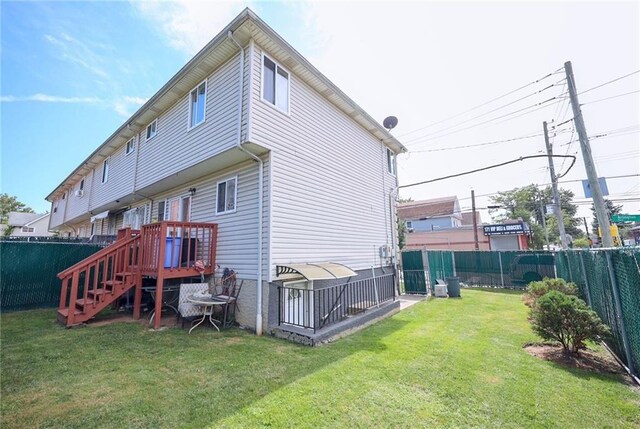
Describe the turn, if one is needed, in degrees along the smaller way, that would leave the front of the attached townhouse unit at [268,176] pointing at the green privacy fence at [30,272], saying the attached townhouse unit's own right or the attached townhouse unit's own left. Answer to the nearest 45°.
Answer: approximately 180°

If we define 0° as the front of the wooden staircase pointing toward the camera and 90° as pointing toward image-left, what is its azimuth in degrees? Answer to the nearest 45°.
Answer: approximately 45°

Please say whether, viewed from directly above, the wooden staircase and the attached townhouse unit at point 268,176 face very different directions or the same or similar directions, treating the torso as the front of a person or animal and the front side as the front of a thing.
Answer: very different directions

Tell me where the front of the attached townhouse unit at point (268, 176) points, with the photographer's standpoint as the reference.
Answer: facing away from the viewer and to the right of the viewer

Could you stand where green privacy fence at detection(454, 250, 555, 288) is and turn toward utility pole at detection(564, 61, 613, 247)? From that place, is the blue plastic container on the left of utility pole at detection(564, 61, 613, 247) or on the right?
right

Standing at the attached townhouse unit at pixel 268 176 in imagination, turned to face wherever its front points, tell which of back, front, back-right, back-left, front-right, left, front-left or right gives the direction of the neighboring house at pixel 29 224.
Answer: left
